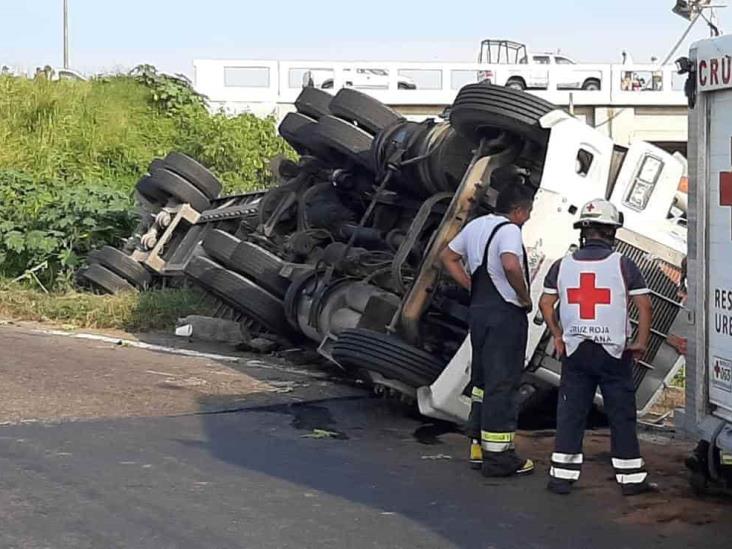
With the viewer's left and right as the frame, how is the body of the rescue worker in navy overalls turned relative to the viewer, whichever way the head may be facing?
facing away from the viewer and to the right of the viewer

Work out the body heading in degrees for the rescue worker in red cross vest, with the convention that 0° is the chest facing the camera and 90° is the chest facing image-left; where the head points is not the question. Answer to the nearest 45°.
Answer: approximately 180°

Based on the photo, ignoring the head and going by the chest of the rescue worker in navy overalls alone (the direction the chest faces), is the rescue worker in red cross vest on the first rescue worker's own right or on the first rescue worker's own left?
on the first rescue worker's own right

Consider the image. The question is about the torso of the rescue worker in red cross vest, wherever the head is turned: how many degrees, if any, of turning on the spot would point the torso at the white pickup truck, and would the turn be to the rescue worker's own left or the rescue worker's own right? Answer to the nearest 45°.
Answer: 0° — they already face it

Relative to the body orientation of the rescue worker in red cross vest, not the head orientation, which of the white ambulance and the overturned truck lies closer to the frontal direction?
the overturned truck
